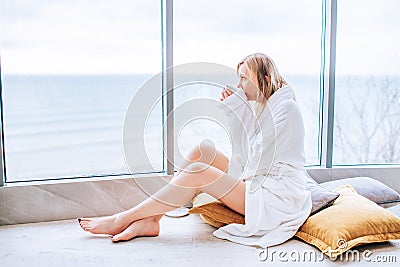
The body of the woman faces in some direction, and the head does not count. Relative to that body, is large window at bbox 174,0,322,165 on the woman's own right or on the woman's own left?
on the woman's own right

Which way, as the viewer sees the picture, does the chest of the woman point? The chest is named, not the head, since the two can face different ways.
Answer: to the viewer's left

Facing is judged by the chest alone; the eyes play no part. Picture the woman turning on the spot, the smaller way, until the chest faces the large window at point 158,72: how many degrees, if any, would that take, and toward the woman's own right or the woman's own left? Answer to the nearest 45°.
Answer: approximately 45° to the woman's own right
